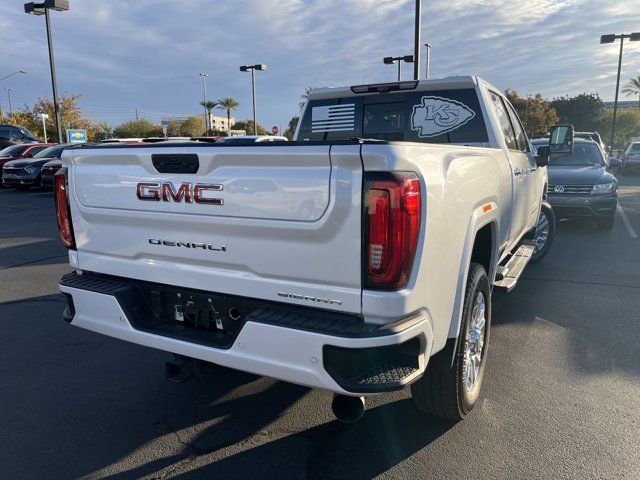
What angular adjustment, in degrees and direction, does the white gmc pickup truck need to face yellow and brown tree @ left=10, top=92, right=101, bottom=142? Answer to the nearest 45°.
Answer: approximately 90° to its left

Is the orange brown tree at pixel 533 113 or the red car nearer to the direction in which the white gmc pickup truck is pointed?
the orange brown tree

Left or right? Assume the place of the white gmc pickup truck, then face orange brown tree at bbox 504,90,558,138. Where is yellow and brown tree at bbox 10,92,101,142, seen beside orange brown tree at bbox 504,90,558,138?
left

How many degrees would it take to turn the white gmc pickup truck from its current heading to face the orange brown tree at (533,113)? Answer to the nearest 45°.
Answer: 0° — it already faces it

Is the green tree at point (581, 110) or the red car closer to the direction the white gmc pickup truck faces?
the green tree

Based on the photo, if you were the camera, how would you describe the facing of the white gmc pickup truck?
facing away from the viewer and to the right of the viewer

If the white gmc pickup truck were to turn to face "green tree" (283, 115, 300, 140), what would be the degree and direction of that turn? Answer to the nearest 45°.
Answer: approximately 45° to its left
